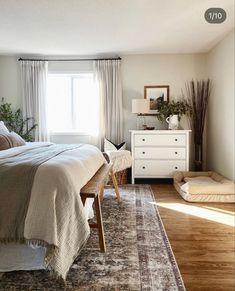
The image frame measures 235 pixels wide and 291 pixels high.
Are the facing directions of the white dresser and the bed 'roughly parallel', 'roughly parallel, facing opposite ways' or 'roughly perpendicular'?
roughly perpendicular

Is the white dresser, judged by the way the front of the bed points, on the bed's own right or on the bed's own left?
on the bed's own left

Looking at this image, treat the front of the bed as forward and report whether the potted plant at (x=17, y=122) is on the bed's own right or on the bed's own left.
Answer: on the bed's own left

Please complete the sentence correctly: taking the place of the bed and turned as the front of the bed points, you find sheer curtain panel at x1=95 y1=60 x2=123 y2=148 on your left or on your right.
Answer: on your left

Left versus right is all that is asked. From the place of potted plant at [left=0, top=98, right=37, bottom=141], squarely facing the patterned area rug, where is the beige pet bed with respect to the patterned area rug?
left

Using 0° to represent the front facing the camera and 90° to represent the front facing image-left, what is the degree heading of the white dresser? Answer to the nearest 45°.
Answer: approximately 0°

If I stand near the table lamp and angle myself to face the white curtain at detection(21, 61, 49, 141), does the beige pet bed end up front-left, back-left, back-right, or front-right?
back-left

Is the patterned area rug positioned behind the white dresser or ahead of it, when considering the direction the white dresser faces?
ahead

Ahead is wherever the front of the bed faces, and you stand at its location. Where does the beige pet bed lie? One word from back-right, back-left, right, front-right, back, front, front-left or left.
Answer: front-left

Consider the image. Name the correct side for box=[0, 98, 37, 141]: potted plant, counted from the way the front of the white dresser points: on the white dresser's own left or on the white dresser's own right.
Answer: on the white dresser's own right

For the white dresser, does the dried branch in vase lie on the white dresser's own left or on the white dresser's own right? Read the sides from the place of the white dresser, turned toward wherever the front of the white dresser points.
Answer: on the white dresser's own left

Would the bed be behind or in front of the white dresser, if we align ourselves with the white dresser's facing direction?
in front

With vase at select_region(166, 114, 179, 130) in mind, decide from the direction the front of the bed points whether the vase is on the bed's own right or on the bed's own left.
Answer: on the bed's own left

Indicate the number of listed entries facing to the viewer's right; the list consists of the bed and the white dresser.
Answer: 1

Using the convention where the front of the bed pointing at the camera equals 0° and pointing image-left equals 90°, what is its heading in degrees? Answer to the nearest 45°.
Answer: approximately 270°
